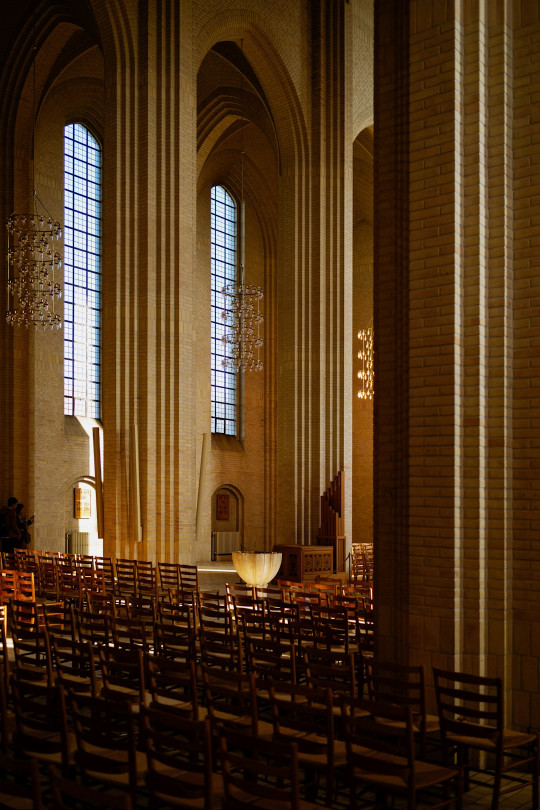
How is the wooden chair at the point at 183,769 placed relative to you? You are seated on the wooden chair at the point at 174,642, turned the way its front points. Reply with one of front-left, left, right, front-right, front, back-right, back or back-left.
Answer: back-right

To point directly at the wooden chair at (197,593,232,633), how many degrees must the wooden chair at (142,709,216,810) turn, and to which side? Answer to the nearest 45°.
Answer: approximately 45° to its left

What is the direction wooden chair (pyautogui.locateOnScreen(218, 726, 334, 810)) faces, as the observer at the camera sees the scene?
facing away from the viewer and to the right of the viewer

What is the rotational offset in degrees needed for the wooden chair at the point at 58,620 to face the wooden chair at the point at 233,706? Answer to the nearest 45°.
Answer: approximately 135° to its right

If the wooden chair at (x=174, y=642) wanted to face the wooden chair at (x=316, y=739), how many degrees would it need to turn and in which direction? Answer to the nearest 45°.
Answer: approximately 135° to its right

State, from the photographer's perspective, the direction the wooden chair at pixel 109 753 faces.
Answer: facing away from the viewer and to the right of the viewer

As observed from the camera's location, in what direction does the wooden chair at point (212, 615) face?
facing away from the viewer and to the right of the viewer
